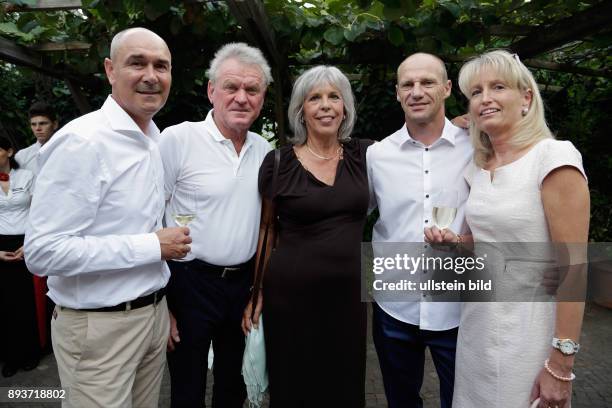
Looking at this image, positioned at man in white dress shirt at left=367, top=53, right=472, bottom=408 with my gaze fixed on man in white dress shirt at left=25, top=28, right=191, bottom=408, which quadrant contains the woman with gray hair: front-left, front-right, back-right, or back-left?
front-right

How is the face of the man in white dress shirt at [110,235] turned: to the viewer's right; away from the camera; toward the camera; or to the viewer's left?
toward the camera

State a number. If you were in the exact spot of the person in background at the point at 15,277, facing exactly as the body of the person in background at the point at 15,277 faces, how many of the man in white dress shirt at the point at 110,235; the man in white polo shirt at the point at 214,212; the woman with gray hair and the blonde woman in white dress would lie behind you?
0

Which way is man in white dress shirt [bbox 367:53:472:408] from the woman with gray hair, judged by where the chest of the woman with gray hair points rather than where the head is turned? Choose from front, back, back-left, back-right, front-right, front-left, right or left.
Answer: left

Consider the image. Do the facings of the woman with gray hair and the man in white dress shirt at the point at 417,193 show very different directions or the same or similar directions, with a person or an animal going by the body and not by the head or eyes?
same or similar directions

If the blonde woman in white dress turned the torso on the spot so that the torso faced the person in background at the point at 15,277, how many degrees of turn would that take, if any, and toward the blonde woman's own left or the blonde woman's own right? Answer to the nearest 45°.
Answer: approximately 45° to the blonde woman's own right

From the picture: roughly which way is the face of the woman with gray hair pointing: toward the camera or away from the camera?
toward the camera

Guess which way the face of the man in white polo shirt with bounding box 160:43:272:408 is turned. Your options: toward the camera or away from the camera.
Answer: toward the camera

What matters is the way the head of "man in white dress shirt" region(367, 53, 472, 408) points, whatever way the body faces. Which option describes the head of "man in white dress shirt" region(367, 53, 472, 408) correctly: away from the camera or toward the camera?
toward the camera

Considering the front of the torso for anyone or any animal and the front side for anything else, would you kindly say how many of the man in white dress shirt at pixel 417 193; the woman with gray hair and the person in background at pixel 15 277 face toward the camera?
3

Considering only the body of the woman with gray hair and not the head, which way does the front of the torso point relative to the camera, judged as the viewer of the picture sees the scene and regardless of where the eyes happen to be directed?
toward the camera

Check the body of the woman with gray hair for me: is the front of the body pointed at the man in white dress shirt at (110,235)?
no

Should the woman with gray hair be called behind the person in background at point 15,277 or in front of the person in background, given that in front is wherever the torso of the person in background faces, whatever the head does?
in front
